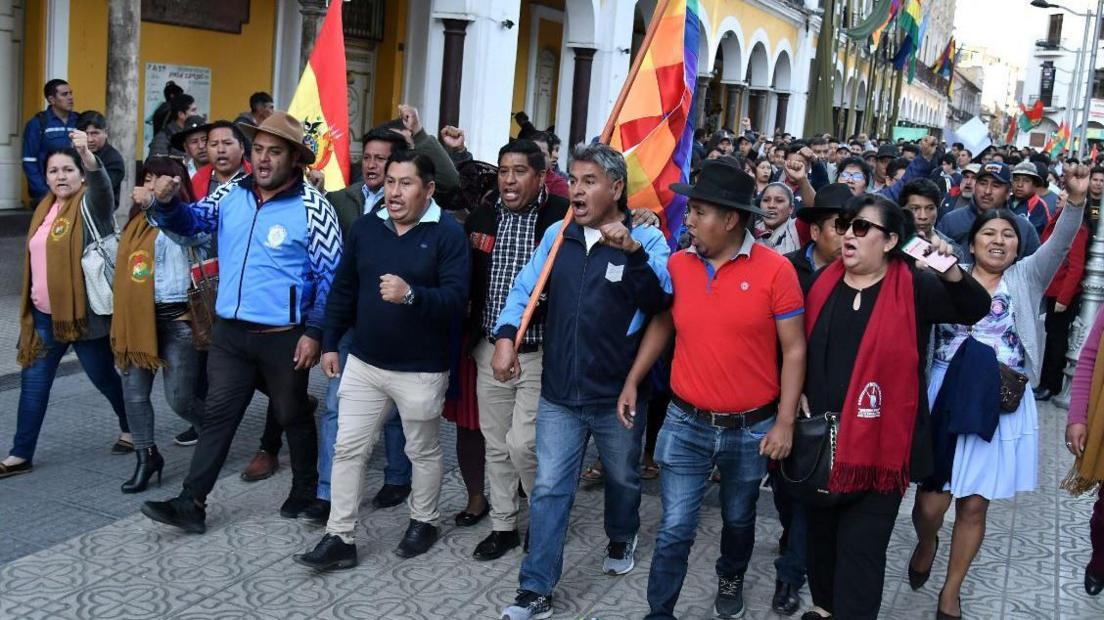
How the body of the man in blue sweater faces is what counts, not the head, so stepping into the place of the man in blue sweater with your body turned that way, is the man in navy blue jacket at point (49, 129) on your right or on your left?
on your right

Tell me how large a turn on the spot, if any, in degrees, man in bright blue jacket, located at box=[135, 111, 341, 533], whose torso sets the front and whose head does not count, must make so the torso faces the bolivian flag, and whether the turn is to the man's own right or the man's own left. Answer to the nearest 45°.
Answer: approximately 135° to the man's own right

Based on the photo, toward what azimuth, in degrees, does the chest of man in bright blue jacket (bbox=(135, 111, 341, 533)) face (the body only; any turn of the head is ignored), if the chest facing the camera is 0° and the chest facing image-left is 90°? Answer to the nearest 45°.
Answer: approximately 45°

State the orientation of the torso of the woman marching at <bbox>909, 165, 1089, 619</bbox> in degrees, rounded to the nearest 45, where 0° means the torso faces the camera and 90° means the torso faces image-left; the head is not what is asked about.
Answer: approximately 45°

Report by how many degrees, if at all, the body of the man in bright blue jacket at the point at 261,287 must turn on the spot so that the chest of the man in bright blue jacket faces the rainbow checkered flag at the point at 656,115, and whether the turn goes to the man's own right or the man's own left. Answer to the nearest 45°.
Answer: approximately 135° to the man's own left

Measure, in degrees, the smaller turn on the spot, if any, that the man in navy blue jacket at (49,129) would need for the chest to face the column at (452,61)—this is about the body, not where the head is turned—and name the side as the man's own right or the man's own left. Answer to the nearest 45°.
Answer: approximately 90° to the man's own left

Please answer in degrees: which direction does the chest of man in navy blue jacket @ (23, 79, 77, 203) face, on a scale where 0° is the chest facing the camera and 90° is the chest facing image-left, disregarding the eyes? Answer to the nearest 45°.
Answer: approximately 315°

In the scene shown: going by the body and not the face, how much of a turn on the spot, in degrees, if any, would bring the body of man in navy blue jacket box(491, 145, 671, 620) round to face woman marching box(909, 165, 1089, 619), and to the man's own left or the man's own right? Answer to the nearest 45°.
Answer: approximately 135° to the man's own left

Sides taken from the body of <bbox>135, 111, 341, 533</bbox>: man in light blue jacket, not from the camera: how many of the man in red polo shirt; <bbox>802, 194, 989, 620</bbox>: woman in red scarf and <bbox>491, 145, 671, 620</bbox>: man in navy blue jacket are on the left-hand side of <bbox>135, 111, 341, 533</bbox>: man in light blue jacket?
3
